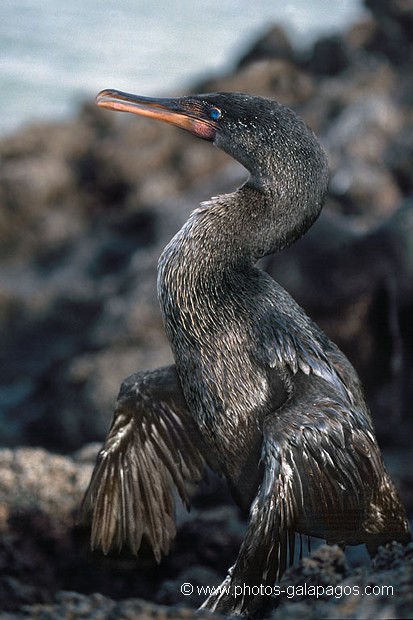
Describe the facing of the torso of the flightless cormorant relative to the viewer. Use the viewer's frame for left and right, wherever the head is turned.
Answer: facing the viewer and to the left of the viewer
